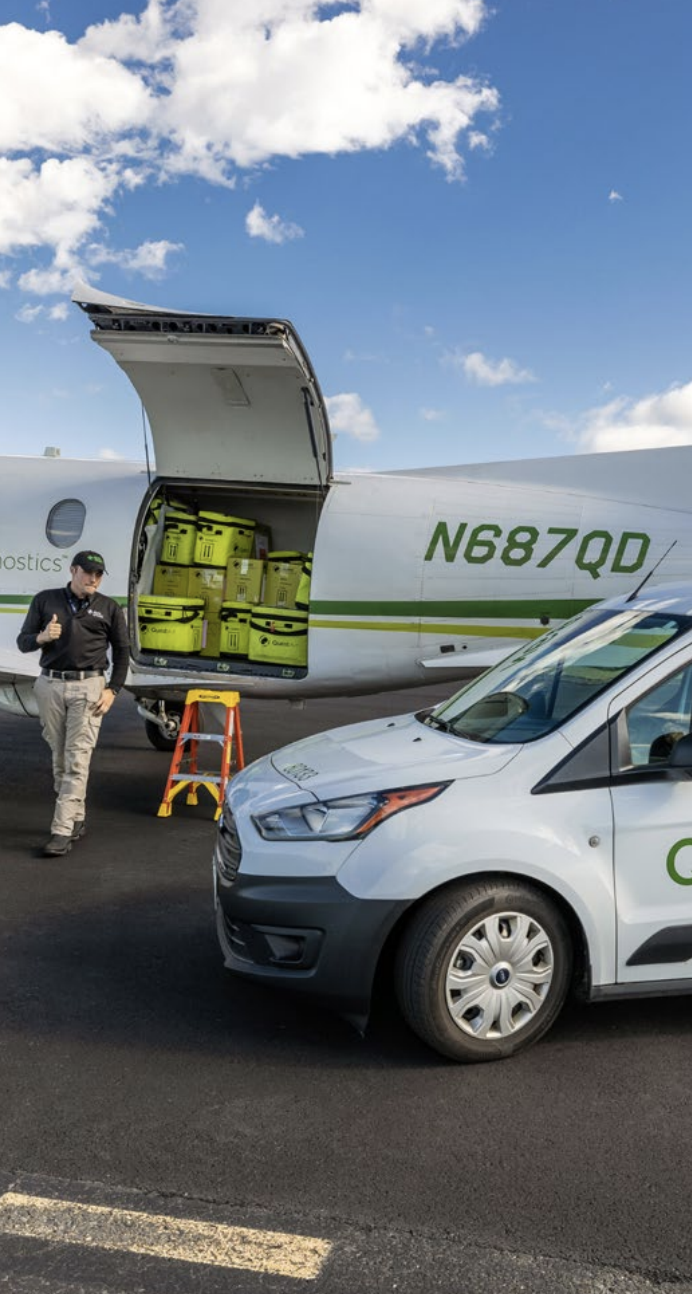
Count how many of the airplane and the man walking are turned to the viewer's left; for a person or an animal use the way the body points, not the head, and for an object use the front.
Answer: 1

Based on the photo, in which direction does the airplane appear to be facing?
to the viewer's left

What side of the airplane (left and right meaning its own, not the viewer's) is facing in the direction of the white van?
left

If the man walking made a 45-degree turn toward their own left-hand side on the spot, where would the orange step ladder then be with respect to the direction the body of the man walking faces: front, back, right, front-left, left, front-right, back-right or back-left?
left

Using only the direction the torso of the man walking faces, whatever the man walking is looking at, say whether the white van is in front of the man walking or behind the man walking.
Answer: in front

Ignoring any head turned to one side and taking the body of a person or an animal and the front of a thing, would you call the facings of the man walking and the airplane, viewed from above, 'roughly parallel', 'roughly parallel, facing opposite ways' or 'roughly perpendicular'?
roughly perpendicular

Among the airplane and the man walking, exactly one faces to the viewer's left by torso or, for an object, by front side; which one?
the airplane

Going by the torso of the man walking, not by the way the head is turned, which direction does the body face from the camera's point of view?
toward the camera
